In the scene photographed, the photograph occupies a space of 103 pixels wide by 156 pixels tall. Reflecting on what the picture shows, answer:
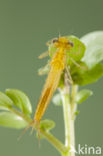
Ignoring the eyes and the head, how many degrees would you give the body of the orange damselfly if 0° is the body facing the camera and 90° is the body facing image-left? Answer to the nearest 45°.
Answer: approximately 180°
